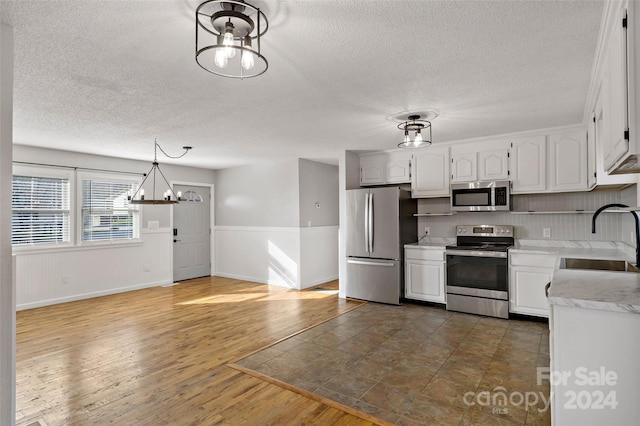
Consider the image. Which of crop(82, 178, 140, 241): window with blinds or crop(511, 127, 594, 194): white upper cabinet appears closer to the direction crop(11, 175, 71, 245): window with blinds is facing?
the white upper cabinet

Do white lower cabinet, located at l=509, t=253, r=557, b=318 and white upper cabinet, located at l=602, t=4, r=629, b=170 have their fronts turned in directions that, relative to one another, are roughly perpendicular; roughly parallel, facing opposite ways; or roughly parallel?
roughly perpendicular

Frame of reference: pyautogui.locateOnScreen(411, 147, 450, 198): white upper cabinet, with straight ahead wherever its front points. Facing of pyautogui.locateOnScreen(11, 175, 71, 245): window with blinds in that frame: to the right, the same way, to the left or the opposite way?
to the left

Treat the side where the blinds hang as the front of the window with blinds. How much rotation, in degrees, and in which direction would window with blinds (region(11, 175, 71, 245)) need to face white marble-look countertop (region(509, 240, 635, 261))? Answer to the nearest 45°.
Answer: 0° — it already faces it

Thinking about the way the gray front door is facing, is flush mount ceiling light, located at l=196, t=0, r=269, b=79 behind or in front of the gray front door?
in front

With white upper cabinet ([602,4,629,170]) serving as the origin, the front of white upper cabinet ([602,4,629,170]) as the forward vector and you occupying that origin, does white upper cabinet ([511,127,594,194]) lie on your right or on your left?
on your right

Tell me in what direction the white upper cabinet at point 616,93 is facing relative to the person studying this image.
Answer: facing to the left of the viewer

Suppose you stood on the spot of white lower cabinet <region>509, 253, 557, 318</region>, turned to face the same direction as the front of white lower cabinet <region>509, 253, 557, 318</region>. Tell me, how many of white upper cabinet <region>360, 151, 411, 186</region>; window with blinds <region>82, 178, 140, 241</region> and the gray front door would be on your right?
3

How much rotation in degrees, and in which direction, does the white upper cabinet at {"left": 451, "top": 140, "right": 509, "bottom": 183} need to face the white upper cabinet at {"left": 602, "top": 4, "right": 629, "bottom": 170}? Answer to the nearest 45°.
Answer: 0° — it already faces it

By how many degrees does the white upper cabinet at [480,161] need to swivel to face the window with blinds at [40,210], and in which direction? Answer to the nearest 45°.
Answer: approximately 90° to its right
